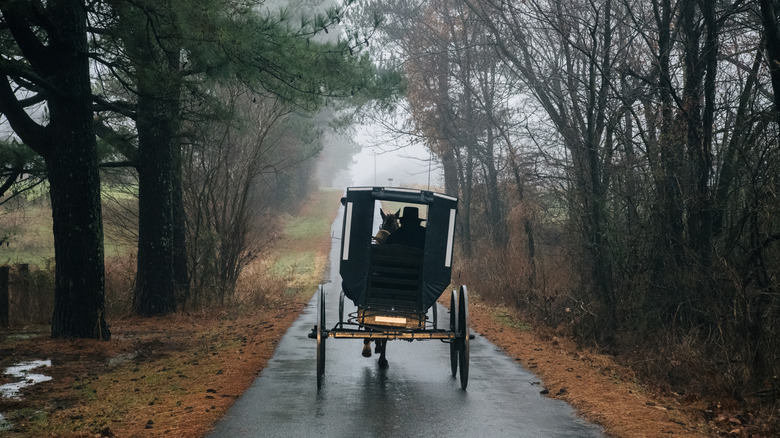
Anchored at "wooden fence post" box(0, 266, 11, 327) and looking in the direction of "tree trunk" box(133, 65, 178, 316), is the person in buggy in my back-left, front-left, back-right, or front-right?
front-right

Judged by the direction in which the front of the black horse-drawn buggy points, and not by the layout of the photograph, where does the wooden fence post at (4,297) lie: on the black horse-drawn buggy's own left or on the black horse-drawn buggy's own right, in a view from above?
on the black horse-drawn buggy's own left

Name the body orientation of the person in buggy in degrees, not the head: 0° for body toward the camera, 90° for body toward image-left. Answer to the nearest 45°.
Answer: approximately 180°

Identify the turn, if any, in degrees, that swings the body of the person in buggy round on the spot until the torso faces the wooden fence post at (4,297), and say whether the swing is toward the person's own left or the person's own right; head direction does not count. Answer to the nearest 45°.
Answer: approximately 45° to the person's own left

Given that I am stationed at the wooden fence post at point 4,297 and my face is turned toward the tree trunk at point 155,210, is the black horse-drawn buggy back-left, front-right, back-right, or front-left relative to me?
front-right

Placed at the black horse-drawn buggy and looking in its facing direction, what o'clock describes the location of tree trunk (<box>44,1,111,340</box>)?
The tree trunk is roughly at 10 o'clock from the black horse-drawn buggy.

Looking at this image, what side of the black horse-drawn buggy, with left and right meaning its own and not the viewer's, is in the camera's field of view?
back

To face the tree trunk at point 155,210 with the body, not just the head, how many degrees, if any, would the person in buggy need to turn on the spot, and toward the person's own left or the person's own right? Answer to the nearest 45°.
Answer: approximately 45° to the person's own left

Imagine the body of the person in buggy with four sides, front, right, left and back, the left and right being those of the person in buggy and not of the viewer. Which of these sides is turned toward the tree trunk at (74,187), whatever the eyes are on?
left

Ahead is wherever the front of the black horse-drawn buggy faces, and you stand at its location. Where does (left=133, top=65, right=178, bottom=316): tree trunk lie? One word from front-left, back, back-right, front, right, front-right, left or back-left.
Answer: front-left

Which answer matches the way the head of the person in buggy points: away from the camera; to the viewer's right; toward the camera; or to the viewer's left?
away from the camera
